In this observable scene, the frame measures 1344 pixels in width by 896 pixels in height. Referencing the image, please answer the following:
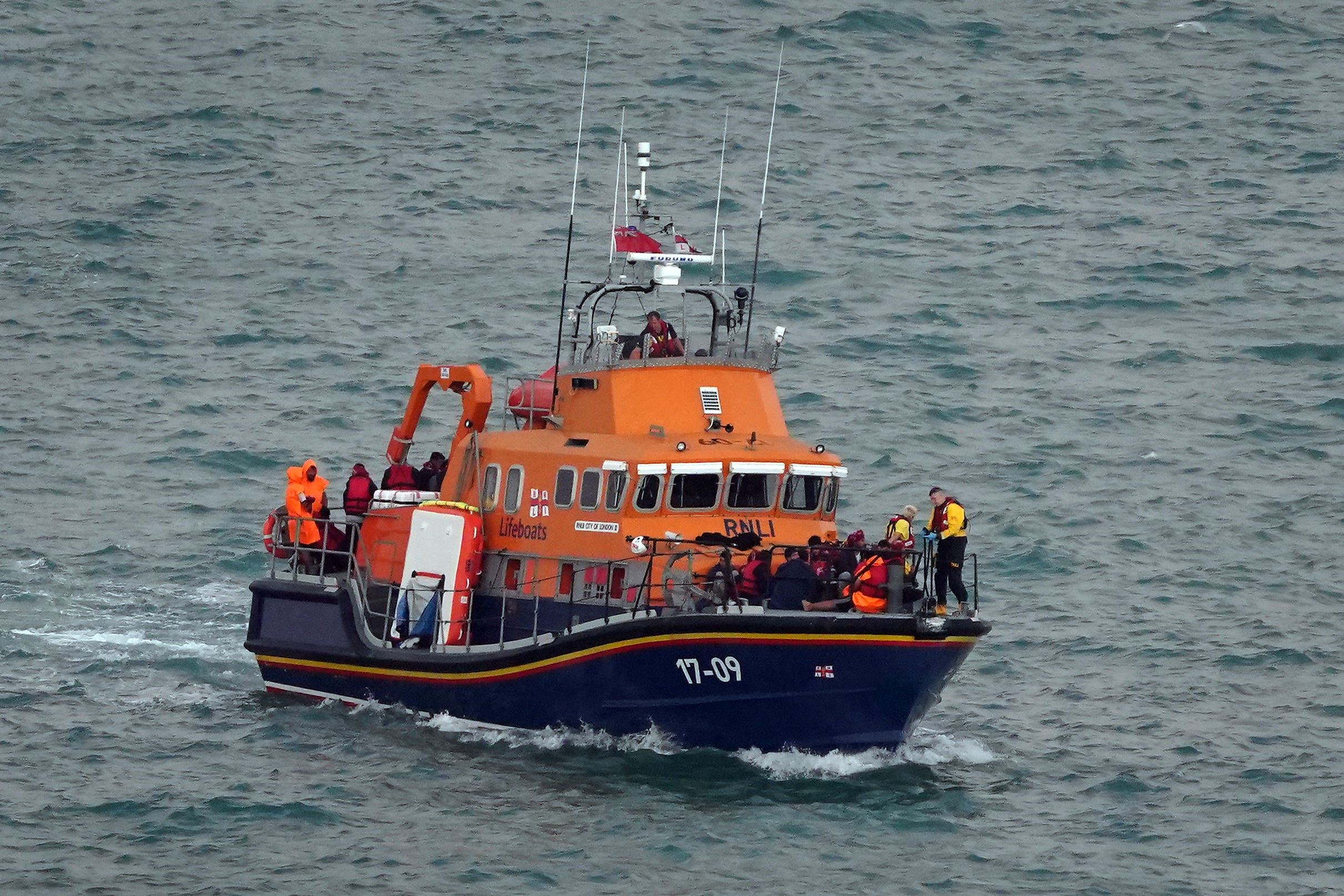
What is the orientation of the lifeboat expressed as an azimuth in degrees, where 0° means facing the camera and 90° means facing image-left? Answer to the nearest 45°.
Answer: approximately 315°

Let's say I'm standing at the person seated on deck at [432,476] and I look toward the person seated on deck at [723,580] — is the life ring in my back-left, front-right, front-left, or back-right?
back-right

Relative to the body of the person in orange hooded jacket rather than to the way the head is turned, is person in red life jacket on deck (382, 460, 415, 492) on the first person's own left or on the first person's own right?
on the first person's own left
